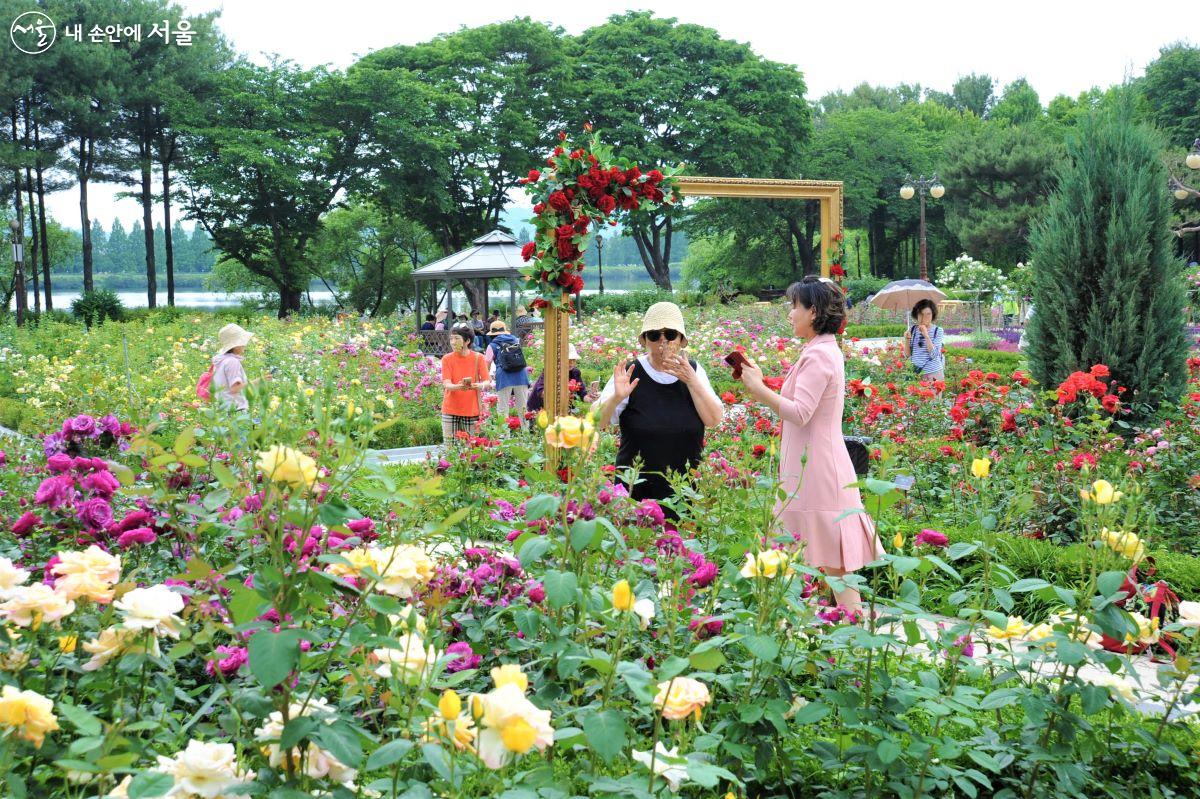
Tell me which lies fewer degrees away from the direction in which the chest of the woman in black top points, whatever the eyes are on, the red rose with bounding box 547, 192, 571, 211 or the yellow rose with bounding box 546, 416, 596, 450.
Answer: the yellow rose

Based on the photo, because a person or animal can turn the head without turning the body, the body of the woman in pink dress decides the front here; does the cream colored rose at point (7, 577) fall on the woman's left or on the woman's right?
on the woman's left

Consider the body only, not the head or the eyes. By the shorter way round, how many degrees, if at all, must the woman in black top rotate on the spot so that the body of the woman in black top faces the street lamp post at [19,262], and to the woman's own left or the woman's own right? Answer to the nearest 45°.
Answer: approximately 135° to the woman's own right

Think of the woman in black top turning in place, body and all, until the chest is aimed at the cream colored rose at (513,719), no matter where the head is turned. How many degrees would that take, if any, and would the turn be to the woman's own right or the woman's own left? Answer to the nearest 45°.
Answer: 0° — they already face it

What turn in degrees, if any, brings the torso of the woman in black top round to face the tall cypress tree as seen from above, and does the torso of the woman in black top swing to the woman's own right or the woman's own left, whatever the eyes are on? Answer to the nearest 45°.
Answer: approximately 135° to the woman's own left

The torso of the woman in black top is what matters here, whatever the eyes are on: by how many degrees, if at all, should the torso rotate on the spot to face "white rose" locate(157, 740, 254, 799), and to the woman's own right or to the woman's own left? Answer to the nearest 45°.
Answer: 0° — they already face it

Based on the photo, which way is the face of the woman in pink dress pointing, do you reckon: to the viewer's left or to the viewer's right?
to the viewer's left

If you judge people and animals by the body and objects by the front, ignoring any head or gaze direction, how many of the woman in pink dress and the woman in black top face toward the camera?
1

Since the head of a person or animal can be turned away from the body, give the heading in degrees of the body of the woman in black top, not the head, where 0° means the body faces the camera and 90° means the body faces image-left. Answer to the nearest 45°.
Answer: approximately 0°

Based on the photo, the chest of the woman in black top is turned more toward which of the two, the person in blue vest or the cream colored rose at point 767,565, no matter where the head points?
the cream colored rose

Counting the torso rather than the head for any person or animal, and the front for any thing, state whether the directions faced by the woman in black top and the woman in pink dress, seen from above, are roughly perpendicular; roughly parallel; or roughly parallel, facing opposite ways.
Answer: roughly perpendicular

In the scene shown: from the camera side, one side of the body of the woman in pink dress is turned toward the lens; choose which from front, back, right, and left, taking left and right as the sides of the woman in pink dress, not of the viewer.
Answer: left

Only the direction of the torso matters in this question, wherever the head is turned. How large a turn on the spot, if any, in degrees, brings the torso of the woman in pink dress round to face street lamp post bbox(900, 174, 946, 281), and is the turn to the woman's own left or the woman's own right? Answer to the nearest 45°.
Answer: approximately 90° to the woman's own right
